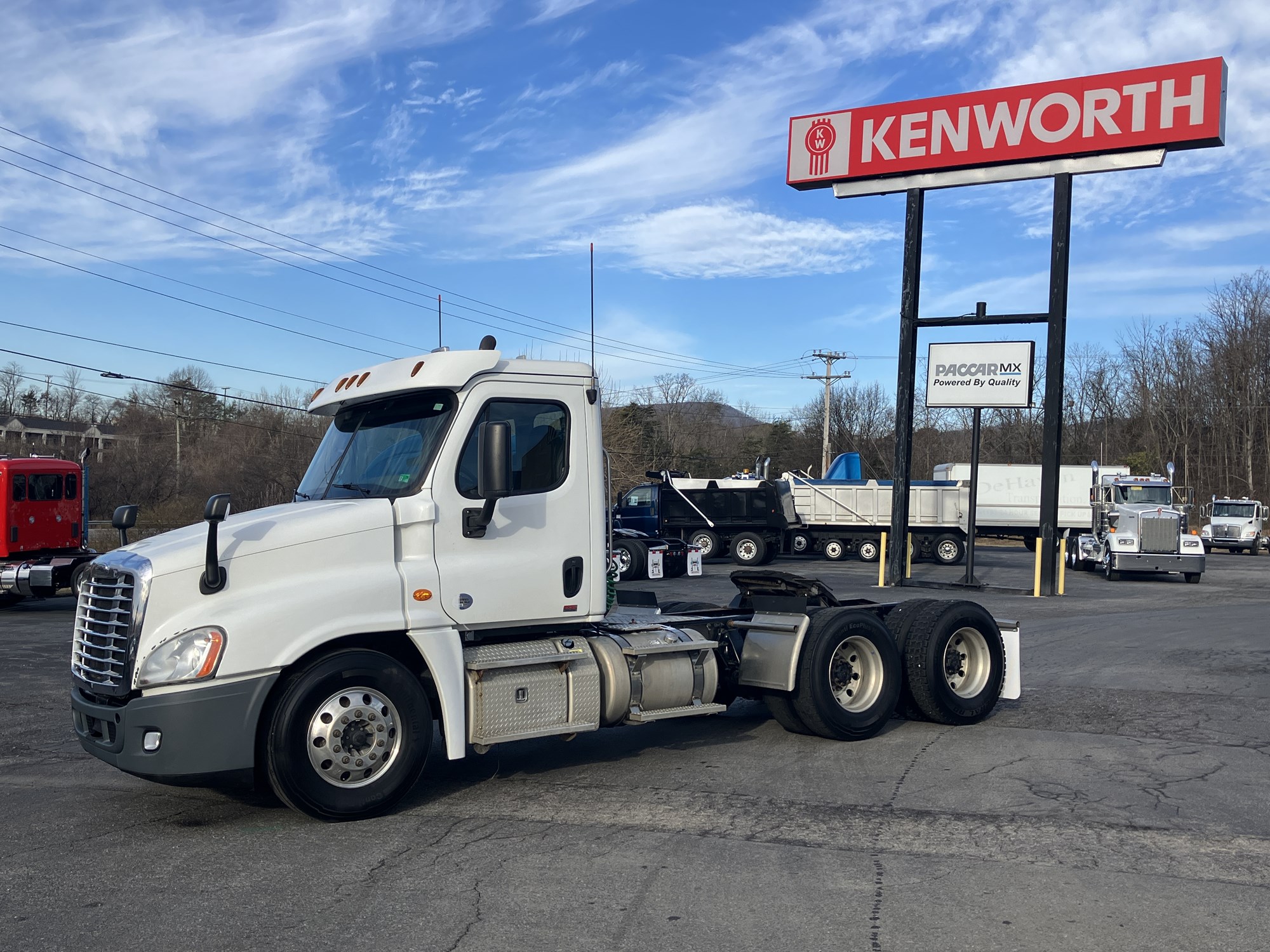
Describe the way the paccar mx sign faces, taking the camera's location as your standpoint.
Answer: facing the viewer

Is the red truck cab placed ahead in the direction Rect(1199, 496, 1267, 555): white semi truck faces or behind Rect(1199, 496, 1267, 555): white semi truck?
ahead

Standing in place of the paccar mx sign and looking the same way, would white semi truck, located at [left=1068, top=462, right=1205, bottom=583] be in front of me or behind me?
behind

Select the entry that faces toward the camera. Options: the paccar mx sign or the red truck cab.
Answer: the paccar mx sign

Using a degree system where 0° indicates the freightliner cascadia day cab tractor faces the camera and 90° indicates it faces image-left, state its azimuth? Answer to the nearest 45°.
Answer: approximately 45°

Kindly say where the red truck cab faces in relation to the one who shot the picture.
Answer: facing away from the viewer and to the left of the viewer
